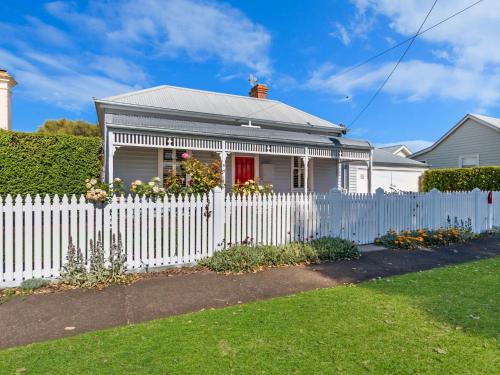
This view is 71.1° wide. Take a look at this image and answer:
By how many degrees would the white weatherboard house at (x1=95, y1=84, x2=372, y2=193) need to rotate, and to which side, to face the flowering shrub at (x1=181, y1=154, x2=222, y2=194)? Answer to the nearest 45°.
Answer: approximately 45° to its right

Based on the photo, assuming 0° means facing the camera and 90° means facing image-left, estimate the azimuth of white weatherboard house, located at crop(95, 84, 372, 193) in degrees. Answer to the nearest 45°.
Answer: approximately 315°

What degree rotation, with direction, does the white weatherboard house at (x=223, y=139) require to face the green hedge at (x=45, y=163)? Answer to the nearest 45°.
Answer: approximately 90° to its right

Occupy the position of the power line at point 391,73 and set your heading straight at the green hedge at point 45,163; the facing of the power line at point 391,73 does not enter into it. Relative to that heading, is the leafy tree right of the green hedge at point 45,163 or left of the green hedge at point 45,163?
right

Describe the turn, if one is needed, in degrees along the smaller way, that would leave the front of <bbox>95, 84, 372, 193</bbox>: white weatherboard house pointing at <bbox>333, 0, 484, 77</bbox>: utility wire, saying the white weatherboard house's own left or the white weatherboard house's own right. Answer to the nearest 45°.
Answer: approximately 45° to the white weatherboard house's own left

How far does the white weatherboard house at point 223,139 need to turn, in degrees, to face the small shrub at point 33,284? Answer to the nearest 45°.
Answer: approximately 45° to its right

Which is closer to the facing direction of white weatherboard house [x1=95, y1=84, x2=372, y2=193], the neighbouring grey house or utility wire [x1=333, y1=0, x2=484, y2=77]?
the utility wire

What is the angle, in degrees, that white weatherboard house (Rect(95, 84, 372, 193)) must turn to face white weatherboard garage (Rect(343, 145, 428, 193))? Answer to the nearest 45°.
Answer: approximately 90° to its left
